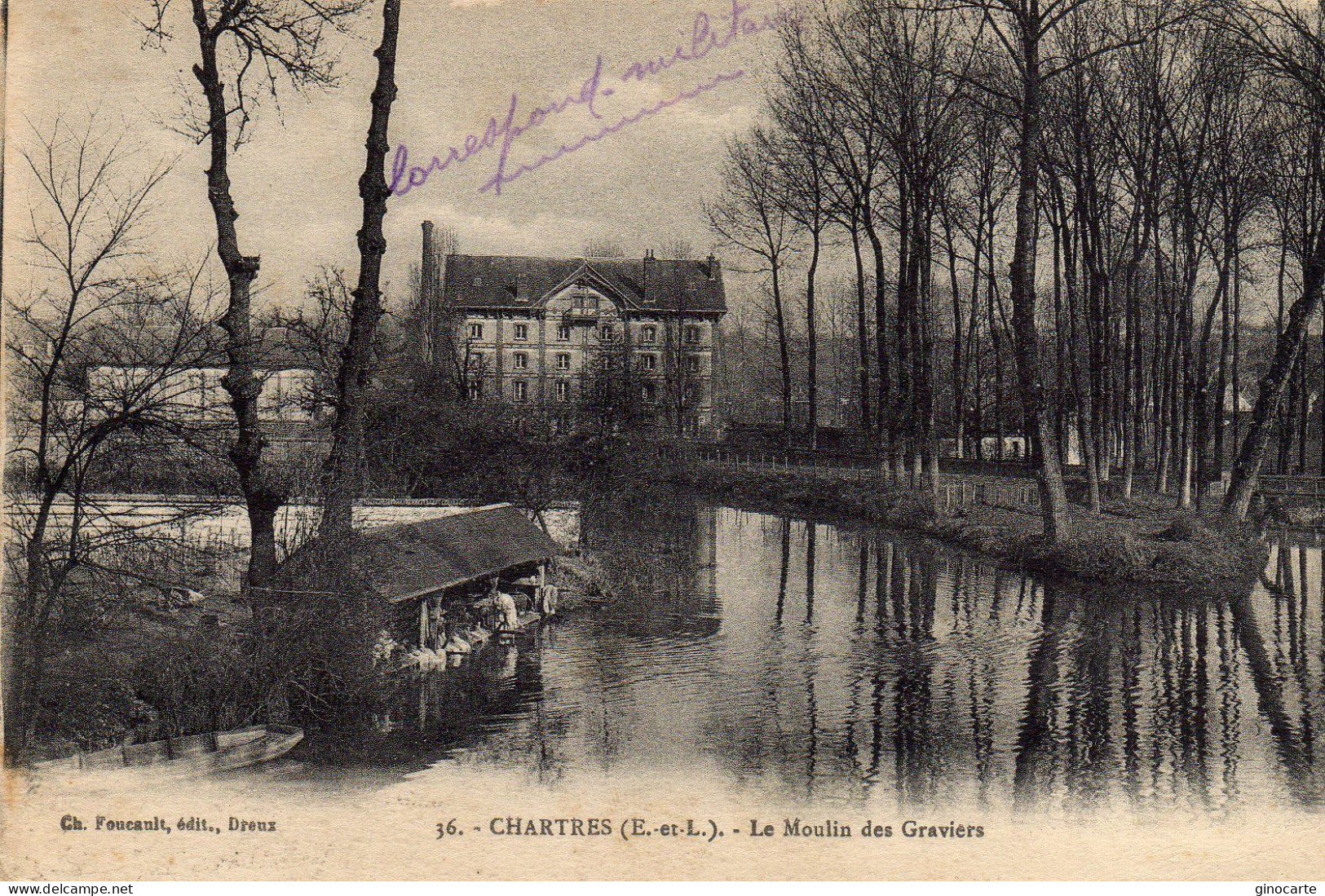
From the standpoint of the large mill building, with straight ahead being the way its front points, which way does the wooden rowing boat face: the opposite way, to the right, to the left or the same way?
to the left

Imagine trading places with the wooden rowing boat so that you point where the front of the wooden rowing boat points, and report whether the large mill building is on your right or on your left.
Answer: on your left

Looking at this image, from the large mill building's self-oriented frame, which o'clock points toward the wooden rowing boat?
The wooden rowing boat is roughly at 12 o'clock from the large mill building.

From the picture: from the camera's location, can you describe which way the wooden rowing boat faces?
facing to the right of the viewer

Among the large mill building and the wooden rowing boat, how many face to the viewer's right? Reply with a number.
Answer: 1

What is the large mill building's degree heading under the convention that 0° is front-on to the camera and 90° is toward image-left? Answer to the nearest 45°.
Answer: approximately 0°
